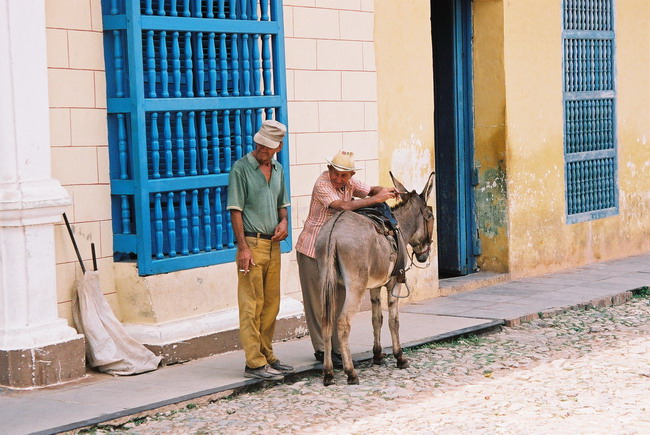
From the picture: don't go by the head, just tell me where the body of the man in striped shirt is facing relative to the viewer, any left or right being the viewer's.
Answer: facing the viewer and to the right of the viewer

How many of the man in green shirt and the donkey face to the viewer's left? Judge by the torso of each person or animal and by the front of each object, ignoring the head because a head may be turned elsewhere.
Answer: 0

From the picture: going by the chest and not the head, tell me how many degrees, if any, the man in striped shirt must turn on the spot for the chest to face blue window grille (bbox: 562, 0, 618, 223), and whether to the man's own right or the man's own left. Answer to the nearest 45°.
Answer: approximately 90° to the man's own left

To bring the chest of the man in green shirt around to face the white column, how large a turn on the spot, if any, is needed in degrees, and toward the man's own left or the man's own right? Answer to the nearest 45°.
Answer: approximately 135° to the man's own right

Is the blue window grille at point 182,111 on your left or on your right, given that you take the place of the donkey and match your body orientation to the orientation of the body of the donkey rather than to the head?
on your left

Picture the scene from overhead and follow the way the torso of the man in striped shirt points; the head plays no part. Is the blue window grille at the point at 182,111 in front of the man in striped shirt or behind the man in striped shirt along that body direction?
behind

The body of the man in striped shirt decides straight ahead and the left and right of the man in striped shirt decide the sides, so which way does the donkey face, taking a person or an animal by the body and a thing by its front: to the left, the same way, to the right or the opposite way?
to the left

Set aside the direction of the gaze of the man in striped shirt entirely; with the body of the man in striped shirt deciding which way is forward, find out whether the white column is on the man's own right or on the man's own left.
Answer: on the man's own right

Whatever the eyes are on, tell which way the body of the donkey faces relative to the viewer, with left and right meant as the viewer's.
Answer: facing away from the viewer and to the right of the viewer

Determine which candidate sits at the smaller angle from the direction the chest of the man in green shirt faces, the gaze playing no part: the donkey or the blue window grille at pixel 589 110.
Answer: the donkey

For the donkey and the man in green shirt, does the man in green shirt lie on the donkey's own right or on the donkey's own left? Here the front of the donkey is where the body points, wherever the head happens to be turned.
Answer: on the donkey's own left

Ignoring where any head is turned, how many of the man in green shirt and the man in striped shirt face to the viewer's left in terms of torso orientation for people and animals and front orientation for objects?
0
